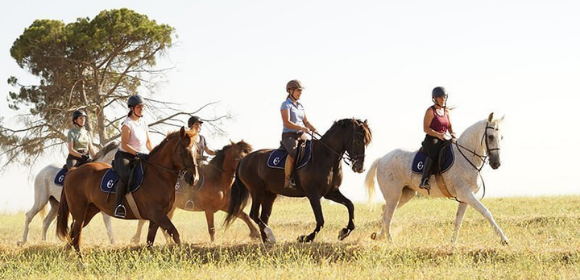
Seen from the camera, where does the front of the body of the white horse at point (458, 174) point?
to the viewer's right

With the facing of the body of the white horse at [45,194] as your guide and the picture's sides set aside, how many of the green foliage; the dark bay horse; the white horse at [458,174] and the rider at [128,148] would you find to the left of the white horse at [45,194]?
1

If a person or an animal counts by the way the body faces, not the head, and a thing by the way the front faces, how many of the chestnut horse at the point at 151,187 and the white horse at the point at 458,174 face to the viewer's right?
2

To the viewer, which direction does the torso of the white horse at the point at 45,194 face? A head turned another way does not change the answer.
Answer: to the viewer's right

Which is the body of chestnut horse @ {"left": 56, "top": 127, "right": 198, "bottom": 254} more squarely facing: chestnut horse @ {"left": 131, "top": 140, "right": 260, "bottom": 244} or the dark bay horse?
the dark bay horse

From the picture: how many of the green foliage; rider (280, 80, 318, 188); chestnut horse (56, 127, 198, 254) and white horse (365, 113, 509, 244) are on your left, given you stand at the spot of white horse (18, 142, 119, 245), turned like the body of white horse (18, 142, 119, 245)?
1

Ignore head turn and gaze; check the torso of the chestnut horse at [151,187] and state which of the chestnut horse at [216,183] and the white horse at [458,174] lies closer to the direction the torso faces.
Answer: the white horse

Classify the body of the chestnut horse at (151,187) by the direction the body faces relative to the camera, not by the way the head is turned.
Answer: to the viewer's right

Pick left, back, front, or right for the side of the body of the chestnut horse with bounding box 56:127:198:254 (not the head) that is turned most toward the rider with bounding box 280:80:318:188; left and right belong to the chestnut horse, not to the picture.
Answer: front

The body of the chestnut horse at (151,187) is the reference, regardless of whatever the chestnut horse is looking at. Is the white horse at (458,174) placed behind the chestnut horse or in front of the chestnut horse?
in front

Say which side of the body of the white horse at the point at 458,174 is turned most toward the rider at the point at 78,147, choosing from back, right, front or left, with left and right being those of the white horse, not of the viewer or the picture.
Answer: back

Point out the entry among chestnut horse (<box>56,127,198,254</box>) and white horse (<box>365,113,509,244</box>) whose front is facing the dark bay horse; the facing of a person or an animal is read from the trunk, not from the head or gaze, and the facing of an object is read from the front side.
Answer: the chestnut horse

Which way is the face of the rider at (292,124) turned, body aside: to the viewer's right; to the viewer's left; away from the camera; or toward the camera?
to the viewer's right

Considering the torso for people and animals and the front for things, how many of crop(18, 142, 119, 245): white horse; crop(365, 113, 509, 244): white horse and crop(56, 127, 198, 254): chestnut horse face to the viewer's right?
3

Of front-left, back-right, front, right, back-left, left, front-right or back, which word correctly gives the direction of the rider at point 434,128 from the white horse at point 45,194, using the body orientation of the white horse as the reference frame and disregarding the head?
front-right

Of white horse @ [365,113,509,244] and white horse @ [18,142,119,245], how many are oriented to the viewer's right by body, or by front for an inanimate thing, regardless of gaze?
2
